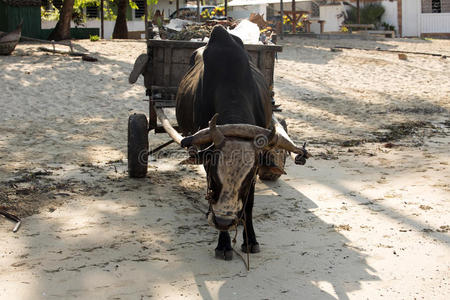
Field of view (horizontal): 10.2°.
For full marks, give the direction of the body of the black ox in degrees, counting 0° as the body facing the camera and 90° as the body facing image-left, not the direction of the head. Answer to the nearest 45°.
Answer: approximately 0°

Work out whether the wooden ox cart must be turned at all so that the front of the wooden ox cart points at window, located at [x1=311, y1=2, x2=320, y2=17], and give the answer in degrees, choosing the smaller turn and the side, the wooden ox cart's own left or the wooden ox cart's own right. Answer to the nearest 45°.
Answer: approximately 180°

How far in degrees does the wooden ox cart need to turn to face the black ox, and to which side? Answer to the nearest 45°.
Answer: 0° — it already faces it

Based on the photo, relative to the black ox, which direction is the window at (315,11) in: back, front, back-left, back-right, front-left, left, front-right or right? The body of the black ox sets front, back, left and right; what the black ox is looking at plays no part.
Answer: back

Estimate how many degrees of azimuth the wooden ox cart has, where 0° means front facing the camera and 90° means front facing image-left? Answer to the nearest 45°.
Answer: approximately 0°

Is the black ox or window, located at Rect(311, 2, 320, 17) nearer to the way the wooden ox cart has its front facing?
the black ox

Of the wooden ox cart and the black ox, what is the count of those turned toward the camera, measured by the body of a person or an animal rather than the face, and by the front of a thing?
2

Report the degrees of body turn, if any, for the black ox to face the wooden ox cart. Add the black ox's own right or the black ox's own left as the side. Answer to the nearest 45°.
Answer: approximately 180°
